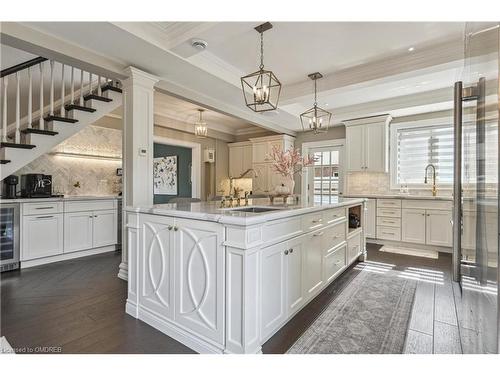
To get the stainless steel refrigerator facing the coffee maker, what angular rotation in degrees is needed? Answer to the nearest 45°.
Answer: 0° — it already faces it

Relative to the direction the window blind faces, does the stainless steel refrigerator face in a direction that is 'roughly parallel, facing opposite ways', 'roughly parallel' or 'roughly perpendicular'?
roughly perpendicular

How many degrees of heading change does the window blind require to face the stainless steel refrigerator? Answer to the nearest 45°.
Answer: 0° — it already faces it

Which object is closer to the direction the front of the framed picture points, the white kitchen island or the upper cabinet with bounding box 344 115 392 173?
the white kitchen island

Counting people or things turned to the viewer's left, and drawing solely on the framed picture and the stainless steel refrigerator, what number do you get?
1

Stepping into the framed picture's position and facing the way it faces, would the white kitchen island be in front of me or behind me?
in front

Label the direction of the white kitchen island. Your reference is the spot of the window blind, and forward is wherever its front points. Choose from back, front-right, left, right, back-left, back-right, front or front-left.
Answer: front

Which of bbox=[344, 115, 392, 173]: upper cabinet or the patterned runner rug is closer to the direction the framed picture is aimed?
the patterned runner rug

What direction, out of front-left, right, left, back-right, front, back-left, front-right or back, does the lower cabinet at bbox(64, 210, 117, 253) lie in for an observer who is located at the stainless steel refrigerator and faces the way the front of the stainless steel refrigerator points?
front

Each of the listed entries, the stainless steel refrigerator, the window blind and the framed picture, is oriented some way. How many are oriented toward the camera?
2

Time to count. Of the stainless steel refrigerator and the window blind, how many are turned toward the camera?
1

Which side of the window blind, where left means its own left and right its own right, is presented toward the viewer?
front

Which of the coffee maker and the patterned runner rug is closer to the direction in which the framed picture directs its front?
the patterned runner rug

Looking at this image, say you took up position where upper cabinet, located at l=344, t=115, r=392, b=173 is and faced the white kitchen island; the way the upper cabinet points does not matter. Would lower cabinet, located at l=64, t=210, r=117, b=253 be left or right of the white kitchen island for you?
right

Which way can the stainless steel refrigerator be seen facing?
to the viewer's left
